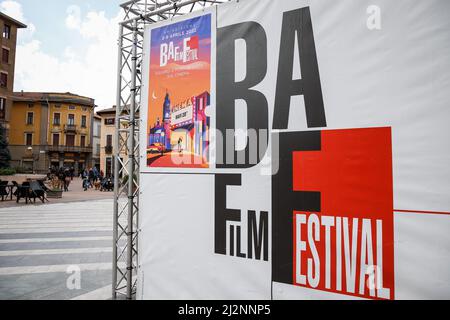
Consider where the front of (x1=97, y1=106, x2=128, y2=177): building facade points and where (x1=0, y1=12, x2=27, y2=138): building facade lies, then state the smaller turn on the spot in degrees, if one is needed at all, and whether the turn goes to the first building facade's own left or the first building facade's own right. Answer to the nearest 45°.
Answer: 0° — it already faces it

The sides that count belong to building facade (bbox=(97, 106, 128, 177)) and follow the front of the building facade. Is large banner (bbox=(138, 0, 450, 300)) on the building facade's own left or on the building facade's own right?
on the building facade's own left

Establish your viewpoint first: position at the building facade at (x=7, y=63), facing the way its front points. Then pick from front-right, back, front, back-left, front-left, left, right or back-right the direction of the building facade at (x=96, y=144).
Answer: left

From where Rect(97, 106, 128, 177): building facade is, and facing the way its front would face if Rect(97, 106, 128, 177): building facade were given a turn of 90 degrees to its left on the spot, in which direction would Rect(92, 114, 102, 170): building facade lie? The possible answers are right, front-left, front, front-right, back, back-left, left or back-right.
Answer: back-left

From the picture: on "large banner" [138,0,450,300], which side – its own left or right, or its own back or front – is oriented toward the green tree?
right

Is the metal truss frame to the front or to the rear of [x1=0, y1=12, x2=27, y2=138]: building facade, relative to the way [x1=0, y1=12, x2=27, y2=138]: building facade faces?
to the front

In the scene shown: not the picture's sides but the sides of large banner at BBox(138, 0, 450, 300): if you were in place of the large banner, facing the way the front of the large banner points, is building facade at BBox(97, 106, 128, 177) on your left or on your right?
on your right

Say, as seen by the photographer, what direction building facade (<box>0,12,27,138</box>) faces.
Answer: facing the viewer and to the right of the viewer

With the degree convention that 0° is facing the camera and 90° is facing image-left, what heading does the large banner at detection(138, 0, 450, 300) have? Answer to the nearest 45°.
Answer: approximately 45°

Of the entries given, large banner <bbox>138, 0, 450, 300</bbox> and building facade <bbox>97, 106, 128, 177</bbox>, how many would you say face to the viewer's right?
0
